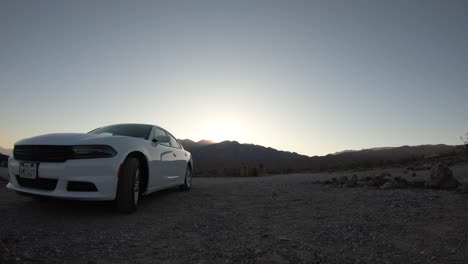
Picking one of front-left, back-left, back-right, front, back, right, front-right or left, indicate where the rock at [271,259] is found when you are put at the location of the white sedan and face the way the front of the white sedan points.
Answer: left

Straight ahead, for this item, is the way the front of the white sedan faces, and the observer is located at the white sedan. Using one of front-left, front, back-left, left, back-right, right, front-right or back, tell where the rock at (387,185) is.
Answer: back-left

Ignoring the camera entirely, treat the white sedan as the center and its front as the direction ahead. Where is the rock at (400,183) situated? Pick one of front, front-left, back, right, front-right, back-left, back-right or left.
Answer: back-left

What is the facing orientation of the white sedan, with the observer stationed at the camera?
facing the viewer and to the left of the viewer

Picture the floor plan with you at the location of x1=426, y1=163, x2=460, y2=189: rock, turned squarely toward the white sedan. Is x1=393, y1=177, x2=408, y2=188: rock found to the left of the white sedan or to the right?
right

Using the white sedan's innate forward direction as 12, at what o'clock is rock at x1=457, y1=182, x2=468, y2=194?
The rock is roughly at 8 o'clock from the white sedan.

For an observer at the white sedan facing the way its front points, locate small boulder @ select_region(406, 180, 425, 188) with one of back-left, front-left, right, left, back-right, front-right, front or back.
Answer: back-left

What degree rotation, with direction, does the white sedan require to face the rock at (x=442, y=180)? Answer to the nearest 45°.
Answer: approximately 135° to its left
